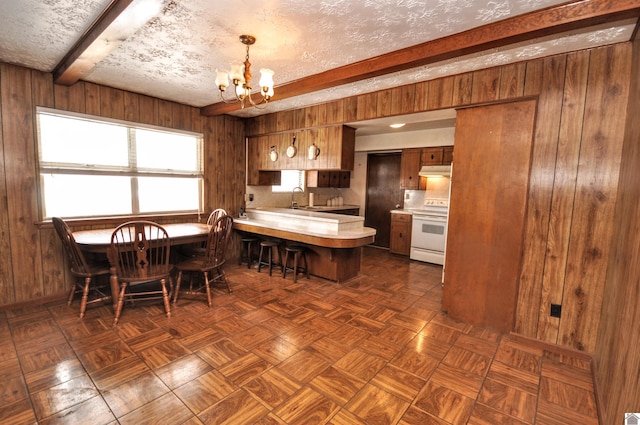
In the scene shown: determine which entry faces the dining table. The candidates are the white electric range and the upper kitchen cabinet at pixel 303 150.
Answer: the white electric range

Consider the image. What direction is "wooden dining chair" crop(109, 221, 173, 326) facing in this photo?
away from the camera

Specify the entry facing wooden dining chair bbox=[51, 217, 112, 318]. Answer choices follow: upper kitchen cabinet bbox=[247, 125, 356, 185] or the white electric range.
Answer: the white electric range

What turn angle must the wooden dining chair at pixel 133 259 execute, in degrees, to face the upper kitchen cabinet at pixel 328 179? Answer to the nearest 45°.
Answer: approximately 45° to its right

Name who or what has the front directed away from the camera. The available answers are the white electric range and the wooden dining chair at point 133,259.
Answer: the wooden dining chair

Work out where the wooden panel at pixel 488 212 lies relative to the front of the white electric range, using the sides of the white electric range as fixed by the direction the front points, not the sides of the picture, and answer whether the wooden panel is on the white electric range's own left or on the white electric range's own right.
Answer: on the white electric range's own left

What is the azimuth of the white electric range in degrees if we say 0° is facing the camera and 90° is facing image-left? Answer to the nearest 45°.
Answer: approximately 45°
